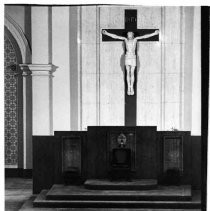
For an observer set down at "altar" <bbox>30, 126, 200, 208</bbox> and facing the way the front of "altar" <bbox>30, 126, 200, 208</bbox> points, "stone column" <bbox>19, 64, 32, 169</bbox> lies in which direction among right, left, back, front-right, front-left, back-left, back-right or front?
back-right

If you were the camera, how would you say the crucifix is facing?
facing the viewer

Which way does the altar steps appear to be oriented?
toward the camera

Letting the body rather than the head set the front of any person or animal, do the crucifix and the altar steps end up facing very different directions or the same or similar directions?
same or similar directions

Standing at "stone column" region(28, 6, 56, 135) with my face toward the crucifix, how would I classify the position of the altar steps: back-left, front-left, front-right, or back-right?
front-right
